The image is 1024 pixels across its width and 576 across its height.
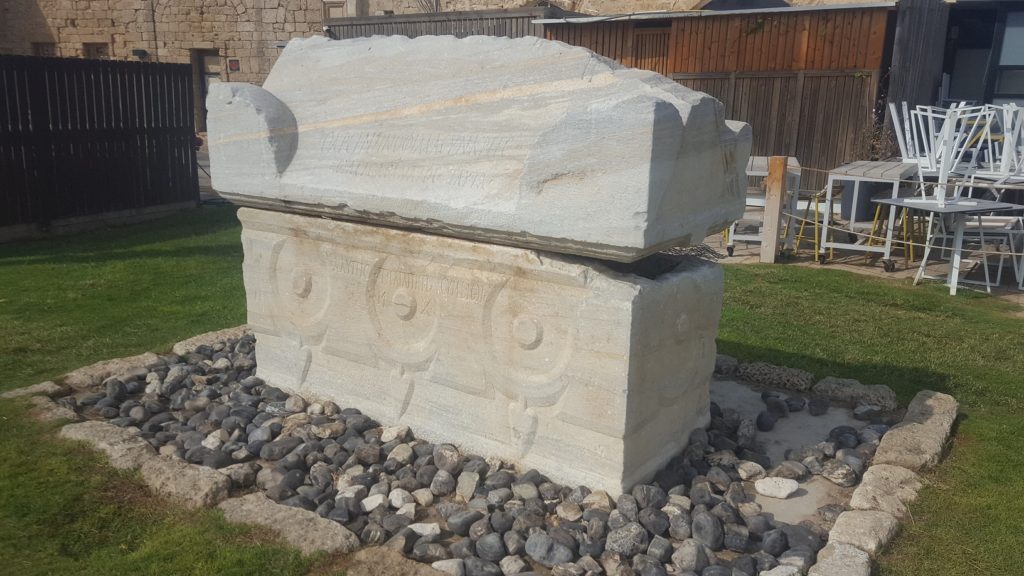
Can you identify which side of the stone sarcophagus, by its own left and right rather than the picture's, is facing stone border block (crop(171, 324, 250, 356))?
right

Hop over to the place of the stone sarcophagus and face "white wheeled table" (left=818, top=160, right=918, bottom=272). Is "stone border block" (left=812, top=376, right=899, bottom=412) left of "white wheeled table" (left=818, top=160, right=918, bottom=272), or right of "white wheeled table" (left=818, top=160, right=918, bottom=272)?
right

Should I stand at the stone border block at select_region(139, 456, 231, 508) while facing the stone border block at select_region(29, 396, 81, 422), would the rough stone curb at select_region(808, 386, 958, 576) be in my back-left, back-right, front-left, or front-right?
back-right

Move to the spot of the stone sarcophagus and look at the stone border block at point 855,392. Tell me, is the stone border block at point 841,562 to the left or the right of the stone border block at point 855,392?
right

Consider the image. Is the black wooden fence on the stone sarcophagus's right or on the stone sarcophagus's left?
on its right

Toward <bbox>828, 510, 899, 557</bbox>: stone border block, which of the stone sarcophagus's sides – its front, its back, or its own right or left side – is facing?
left

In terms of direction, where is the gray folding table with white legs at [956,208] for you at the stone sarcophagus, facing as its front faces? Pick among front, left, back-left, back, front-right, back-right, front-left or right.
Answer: back

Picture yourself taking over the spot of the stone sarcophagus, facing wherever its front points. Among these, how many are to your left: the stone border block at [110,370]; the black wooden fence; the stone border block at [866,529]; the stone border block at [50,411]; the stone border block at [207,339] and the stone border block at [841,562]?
2

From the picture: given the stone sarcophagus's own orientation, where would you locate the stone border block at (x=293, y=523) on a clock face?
The stone border block is roughly at 12 o'clock from the stone sarcophagus.

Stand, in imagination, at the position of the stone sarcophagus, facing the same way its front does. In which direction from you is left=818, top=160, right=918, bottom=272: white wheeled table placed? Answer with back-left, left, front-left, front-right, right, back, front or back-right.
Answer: back

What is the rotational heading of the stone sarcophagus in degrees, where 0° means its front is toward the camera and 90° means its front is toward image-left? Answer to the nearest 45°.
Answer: approximately 45°

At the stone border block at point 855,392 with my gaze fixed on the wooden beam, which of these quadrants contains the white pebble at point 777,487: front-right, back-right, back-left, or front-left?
back-left

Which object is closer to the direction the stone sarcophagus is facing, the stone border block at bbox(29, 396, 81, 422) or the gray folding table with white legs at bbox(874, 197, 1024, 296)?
the stone border block

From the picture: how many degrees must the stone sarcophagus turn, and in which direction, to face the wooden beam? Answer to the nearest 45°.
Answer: approximately 180°

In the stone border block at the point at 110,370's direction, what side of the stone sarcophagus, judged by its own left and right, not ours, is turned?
right

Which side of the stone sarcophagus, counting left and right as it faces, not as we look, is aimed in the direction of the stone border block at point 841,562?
left
